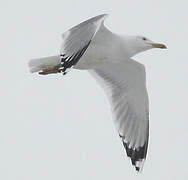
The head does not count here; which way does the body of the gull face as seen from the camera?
to the viewer's right
